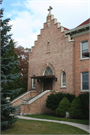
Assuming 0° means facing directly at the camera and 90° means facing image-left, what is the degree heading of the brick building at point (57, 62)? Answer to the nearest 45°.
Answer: approximately 45°

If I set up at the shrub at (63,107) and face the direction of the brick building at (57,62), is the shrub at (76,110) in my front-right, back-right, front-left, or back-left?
back-right

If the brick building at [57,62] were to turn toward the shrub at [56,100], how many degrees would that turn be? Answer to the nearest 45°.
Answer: approximately 45° to its left

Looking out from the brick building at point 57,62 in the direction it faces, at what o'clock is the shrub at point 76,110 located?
The shrub is roughly at 10 o'clock from the brick building.

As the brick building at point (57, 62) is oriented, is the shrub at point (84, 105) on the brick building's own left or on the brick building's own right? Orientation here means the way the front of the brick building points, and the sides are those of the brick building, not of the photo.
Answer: on the brick building's own left

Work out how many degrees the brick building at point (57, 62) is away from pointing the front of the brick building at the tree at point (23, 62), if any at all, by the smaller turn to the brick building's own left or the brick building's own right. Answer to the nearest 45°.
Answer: approximately 135° to the brick building's own right
